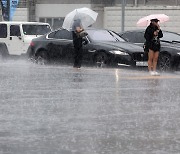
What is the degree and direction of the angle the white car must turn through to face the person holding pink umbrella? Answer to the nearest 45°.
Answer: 0° — it already faces them

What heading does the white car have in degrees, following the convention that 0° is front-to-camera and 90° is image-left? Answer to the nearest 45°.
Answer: approximately 315°

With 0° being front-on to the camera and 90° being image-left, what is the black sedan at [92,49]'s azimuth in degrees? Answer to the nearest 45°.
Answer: approximately 315°

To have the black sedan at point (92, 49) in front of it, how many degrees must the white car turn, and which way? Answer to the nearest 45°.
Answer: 0° — it already faces it

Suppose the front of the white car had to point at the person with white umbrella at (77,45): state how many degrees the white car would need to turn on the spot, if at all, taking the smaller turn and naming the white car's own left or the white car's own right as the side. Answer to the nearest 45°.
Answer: approximately 45° to the white car's own right

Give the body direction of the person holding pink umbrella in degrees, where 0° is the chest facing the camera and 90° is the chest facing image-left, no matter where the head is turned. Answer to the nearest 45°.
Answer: approximately 315°
